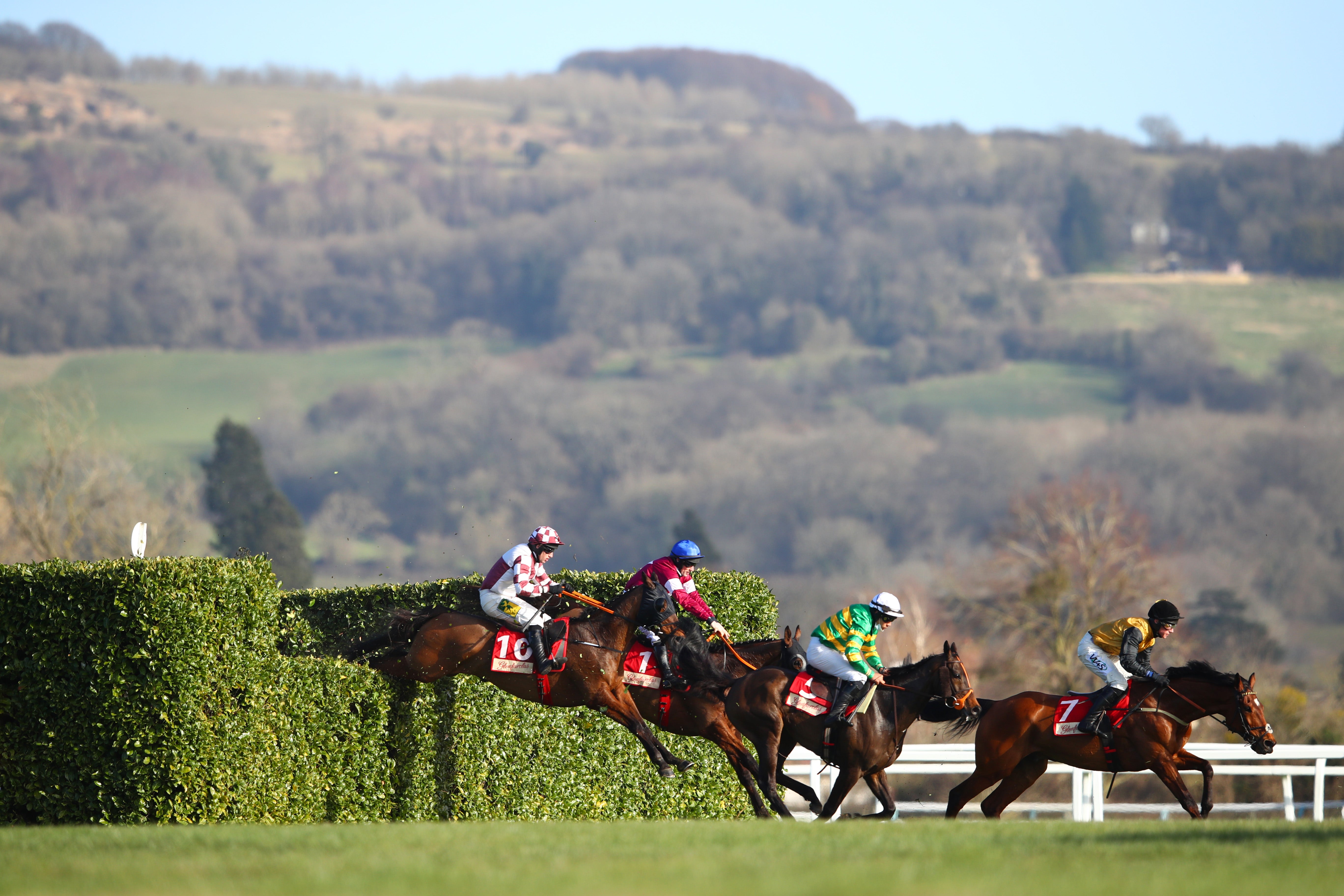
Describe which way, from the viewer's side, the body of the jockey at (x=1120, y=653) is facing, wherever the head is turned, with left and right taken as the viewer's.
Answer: facing to the right of the viewer

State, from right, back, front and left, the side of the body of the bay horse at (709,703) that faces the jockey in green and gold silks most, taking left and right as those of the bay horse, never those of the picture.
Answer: front

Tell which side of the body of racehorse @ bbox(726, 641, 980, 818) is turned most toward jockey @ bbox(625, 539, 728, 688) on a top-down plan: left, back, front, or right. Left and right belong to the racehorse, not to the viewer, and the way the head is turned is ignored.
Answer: back

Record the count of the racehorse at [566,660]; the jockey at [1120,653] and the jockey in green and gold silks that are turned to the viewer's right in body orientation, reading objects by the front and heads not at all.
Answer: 3

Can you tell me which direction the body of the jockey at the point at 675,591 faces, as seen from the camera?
to the viewer's right

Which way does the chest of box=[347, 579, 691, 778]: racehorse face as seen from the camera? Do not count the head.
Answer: to the viewer's right

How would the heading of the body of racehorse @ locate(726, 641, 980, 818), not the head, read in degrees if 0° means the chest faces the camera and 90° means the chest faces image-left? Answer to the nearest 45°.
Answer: approximately 270°

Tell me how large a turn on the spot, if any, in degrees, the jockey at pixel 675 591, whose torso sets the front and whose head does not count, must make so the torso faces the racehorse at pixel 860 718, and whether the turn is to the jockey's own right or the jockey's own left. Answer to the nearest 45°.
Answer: approximately 45° to the jockey's own right

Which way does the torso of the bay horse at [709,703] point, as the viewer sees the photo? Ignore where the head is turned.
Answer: to the viewer's right

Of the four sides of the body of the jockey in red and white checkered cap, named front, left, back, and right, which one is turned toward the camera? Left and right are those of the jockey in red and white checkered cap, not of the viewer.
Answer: right

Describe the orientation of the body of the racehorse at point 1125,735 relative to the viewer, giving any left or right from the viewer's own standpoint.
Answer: facing to the right of the viewer
